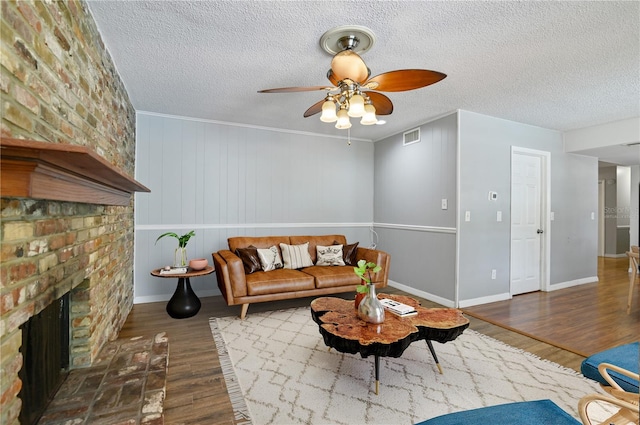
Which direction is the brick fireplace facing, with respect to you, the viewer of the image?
facing the viewer and to the right of the viewer

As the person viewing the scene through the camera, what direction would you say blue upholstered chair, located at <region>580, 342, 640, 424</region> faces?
facing away from the viewer and to the left of the viewer

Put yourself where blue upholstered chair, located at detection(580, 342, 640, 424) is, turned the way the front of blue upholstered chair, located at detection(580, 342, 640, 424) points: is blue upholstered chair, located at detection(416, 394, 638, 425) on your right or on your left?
on your left

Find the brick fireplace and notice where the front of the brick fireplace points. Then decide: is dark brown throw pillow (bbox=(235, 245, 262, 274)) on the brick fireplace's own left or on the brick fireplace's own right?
on the brick fireplace's own left

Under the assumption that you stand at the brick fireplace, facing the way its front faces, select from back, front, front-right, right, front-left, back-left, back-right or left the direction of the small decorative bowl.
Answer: left

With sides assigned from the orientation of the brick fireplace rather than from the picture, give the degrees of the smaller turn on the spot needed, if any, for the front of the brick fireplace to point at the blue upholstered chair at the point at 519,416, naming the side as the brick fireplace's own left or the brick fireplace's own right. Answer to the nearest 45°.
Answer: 0° — it already faces it
